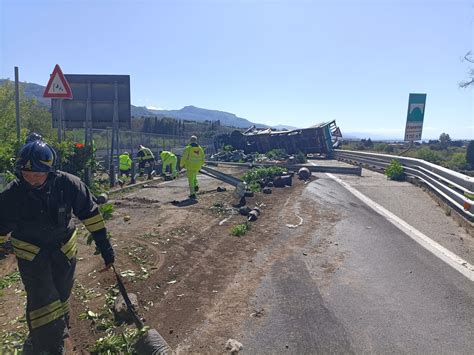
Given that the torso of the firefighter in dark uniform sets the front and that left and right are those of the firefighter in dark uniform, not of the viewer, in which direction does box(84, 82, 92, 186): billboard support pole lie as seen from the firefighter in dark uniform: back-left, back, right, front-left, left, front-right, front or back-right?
back

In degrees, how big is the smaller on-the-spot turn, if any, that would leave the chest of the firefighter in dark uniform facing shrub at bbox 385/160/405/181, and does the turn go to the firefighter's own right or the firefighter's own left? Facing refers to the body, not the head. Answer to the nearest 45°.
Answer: approximately 135° to the firefighter's own left

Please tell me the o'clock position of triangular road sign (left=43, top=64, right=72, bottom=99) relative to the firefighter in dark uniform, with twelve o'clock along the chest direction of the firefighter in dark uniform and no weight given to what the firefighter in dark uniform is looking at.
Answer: The triangular road sign is roughly at 6 o'clock from the firefighter in dark uniform.

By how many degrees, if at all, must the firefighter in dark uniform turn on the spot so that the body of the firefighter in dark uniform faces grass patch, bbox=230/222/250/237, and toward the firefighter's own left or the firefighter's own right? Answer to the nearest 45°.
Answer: approximately 135° to the firefighter's own left

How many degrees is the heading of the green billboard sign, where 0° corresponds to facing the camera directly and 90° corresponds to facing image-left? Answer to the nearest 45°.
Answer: approximately 0°

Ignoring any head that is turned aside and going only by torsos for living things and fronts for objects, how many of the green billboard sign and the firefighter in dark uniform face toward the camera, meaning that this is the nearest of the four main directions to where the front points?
2

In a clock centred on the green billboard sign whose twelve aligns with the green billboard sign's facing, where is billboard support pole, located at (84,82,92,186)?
The billboard support pole is roughly at 2 o'clock from the green billboard sign.

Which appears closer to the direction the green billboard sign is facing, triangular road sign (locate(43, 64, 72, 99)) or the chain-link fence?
the triangular road sign
